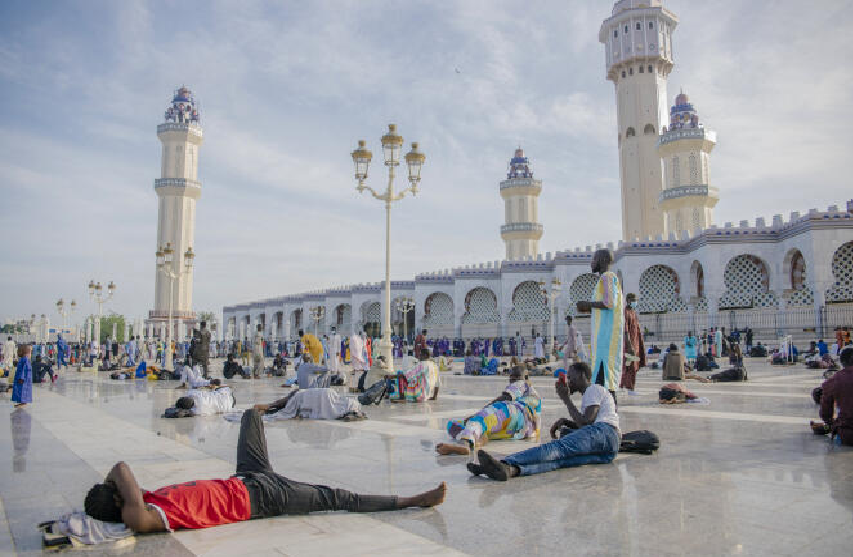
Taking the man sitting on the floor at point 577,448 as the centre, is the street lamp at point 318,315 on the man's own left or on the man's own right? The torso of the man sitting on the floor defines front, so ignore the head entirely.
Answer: on the man's own right

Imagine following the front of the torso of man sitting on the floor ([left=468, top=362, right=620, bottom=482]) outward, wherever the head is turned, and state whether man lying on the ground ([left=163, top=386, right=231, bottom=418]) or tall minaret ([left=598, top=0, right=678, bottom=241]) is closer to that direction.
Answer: the man lying on the ground

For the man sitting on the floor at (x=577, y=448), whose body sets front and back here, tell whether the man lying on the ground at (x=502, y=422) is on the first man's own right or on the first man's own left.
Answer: on the first man's own right

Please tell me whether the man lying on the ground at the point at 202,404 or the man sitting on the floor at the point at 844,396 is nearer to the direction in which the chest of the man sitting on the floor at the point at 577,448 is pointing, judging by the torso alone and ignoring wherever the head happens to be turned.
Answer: the man lying on the ground

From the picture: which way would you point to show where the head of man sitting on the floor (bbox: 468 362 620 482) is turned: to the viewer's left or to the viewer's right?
to the viewer's left

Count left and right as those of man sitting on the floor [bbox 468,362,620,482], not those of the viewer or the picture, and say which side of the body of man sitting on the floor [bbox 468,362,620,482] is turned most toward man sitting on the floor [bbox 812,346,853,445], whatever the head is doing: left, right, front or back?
back

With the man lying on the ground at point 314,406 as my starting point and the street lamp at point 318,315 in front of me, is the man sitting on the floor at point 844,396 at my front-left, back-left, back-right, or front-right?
back-right

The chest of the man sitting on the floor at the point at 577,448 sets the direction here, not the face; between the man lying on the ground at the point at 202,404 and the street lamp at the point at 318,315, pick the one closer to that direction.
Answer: the man lying on the ground

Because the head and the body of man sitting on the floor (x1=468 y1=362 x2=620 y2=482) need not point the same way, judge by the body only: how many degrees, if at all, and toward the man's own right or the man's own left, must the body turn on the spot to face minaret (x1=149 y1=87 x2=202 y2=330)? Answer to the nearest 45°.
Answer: approximately 45° to the man's own right

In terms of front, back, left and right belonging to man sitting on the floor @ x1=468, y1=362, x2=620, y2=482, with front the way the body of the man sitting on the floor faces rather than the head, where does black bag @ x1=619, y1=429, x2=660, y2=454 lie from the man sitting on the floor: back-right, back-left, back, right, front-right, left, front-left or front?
back-right

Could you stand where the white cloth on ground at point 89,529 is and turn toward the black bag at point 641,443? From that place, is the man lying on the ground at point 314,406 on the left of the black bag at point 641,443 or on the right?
left

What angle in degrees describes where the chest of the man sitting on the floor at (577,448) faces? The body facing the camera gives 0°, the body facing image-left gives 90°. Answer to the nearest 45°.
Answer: approximately 90°
